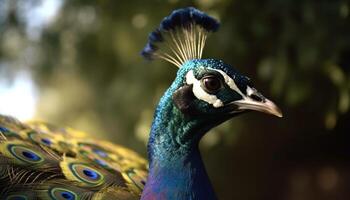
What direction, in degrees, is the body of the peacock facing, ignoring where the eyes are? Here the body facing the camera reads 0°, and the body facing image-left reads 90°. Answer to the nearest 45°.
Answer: approximately 270°
